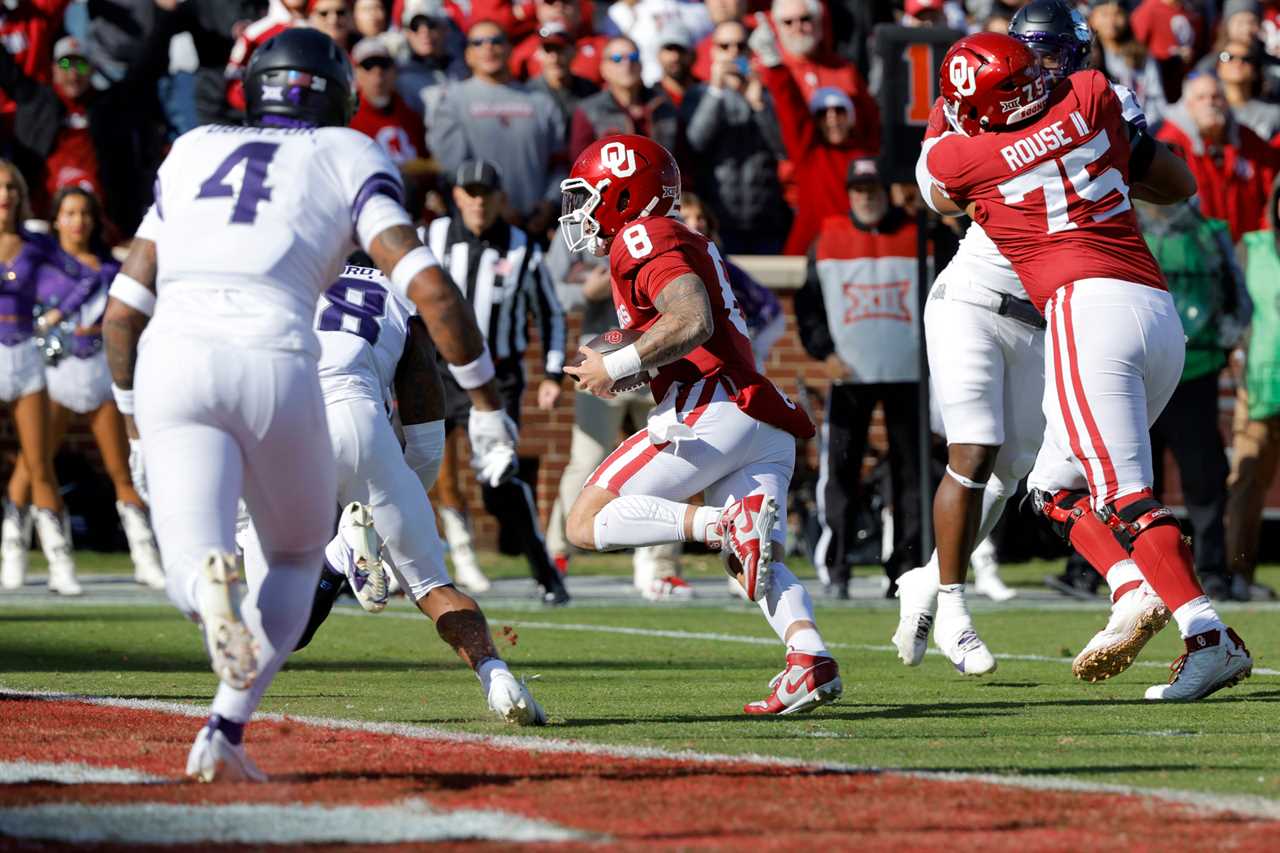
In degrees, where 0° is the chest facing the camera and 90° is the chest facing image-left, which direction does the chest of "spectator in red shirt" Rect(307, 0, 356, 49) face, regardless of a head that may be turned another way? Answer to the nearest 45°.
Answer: approximately 0°

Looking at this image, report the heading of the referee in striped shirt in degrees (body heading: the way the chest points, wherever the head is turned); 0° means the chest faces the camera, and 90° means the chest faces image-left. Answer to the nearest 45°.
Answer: approximately 0°

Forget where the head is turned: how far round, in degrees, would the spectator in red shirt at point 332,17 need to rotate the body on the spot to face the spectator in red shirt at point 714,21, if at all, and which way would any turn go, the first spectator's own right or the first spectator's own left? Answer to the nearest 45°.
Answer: approximately 135° to the first spectator's own left

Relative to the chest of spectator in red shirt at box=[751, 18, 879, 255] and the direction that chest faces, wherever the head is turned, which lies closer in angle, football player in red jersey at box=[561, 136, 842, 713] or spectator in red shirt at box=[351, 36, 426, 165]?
the football player in red jersey

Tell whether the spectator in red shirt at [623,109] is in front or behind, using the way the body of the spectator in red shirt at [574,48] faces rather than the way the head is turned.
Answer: in front

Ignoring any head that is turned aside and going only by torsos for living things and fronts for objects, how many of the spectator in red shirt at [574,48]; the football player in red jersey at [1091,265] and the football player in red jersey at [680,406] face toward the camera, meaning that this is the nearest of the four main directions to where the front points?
1

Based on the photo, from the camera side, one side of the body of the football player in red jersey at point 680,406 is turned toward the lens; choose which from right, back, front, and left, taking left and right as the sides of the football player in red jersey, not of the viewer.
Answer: left

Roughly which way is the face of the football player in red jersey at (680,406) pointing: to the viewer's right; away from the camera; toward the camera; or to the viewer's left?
to the viewer's left

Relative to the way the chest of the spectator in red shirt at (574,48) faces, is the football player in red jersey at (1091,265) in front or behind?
in front

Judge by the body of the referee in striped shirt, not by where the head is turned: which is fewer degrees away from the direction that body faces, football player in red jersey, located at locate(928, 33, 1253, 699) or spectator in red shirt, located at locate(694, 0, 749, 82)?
the football player in red jersey
